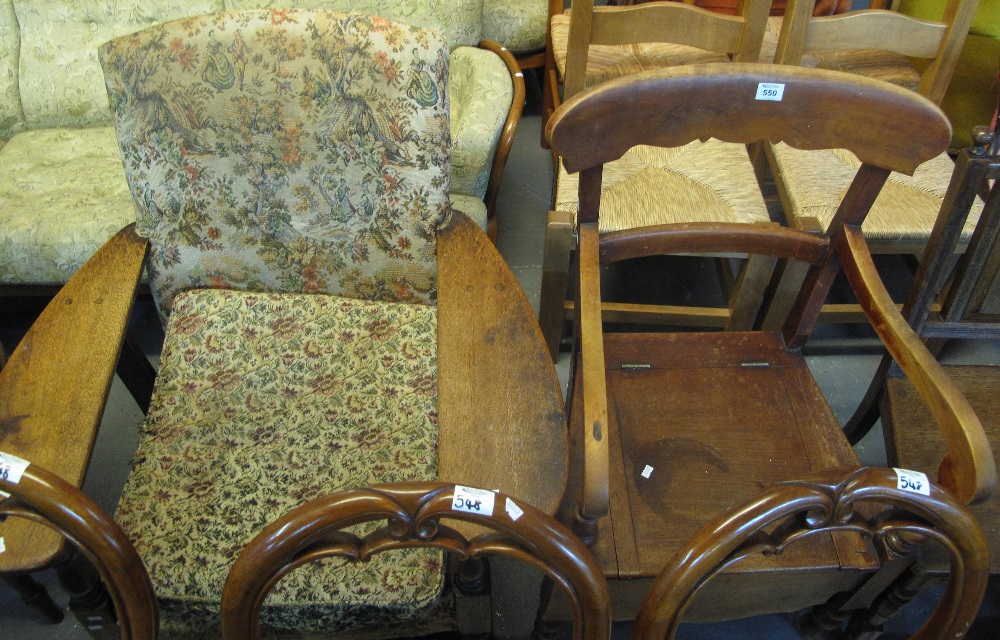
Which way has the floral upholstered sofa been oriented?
toward the camera

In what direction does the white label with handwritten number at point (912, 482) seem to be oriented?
toward the camera

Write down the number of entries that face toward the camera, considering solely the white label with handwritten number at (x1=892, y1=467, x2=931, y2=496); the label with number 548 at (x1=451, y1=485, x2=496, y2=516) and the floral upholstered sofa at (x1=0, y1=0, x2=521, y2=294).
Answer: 3

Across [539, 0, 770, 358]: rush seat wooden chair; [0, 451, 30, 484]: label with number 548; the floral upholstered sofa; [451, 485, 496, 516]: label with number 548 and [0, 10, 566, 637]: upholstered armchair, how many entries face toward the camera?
5

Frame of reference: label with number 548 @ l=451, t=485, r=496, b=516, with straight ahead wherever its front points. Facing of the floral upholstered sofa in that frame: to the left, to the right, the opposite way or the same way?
the same way

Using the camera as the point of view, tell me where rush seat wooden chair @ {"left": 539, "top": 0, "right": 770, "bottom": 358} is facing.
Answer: facing the viewer

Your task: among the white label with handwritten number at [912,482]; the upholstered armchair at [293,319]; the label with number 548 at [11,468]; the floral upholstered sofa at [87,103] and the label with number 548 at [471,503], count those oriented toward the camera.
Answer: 5

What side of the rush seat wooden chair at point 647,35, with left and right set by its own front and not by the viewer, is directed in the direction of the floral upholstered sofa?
right

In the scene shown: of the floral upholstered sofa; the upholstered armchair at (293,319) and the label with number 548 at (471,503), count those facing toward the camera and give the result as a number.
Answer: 3

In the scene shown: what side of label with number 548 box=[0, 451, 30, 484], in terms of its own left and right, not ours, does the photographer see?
front
